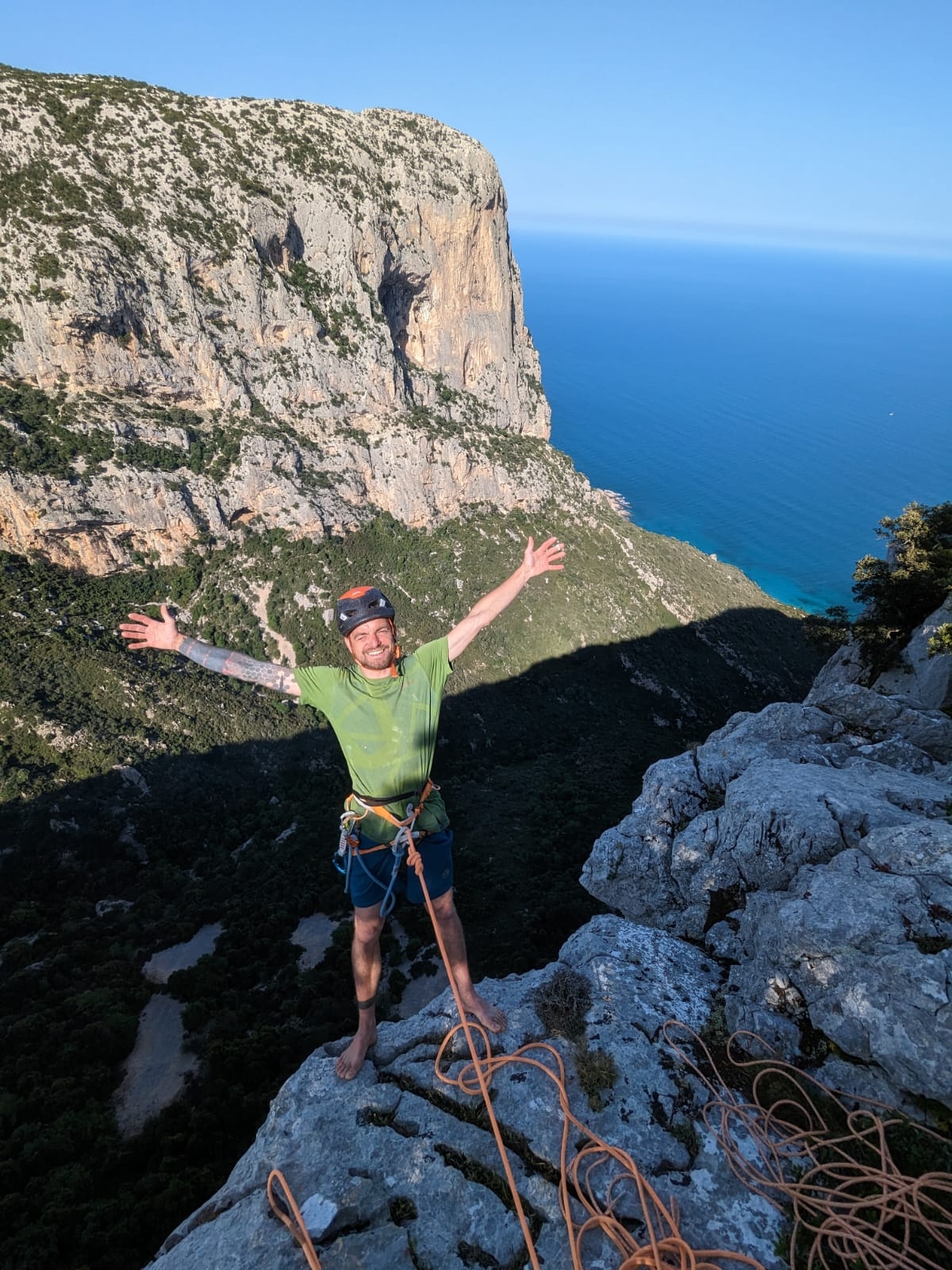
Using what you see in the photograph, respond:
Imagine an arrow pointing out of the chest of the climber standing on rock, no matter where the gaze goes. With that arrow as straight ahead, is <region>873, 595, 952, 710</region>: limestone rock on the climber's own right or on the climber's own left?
on the climber's own left

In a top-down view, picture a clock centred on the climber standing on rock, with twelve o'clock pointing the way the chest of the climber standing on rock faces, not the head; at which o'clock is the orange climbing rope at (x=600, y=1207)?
The orange climbing rope is roughly at 10 o'clock from the climber standing on rock.

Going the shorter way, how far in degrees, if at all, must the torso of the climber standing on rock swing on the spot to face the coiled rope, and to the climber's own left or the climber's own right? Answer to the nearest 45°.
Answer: approximately 90° to the climber's own left

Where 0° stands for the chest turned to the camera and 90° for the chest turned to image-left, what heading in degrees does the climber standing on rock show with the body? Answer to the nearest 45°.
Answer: approximately 0°

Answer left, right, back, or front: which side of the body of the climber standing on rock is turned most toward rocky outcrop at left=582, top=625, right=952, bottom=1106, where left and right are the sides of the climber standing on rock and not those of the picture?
left

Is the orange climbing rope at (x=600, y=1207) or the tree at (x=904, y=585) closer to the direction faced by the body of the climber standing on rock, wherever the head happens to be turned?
the orange climbing rope

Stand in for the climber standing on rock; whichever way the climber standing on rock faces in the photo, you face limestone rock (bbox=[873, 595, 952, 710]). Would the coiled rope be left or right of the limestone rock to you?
right
